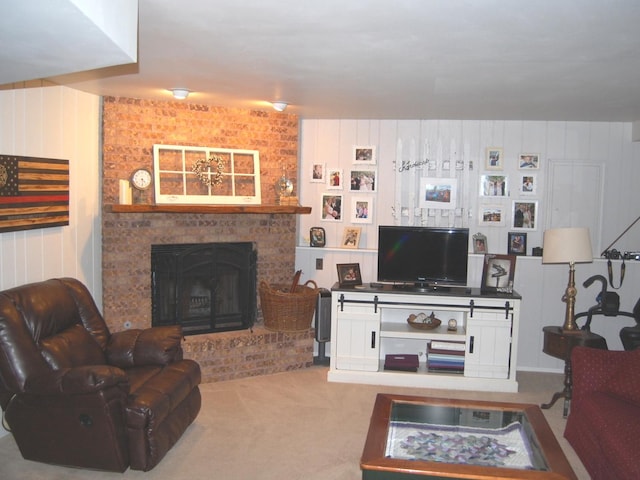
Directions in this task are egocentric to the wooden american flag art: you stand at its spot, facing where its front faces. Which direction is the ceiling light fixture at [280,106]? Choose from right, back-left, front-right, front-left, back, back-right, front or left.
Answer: front-left

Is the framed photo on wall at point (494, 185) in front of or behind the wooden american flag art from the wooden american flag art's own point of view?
in front

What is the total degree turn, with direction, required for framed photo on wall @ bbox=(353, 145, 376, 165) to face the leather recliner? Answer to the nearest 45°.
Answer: approximately 45° to its right

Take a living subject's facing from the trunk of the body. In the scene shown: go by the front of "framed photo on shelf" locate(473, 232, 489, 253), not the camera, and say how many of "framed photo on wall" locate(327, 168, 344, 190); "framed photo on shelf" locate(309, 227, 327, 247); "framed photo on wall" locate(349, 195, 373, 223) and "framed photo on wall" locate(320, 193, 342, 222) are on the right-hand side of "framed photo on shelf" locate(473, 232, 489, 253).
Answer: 4

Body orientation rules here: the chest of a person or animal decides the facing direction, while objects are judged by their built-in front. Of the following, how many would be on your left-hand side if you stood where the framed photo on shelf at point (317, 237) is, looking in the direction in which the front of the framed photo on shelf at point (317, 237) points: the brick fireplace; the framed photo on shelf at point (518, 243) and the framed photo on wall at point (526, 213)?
2

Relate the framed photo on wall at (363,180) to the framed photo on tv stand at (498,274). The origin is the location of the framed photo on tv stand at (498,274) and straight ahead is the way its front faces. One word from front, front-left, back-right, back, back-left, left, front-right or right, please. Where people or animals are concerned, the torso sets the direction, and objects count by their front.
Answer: right
